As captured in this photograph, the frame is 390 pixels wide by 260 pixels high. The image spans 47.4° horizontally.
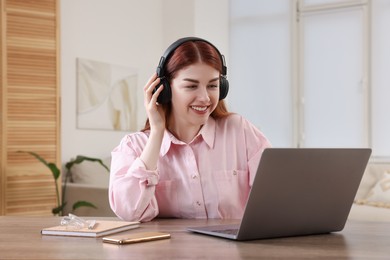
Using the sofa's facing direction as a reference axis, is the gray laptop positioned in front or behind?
in front

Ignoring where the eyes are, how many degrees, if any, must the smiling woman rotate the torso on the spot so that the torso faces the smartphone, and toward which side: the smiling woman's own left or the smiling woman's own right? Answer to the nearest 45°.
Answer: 0° — they already face it

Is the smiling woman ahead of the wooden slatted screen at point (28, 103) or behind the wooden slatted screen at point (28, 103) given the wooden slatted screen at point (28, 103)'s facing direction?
ahead

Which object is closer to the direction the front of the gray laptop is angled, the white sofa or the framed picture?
the framed picture

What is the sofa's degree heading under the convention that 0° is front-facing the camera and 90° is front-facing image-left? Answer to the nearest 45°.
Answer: approximately 0°

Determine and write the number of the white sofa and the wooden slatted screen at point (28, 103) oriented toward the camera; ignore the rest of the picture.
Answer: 2

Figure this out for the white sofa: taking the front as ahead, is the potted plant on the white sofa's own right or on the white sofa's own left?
on the white sofa's own right

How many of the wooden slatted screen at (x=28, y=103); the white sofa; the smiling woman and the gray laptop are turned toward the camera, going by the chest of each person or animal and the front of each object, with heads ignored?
3

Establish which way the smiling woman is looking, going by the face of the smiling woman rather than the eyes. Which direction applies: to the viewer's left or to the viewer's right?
to the viewer's right
